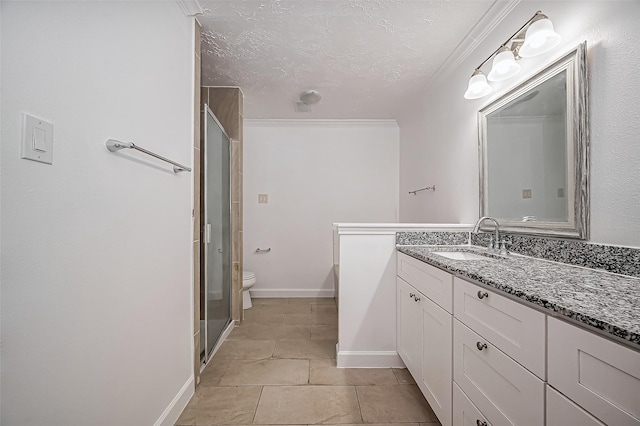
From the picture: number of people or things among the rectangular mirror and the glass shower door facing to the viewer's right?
1

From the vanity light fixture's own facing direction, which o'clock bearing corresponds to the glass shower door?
The glass shower door is roughly at 1 o'clock from the vanity light fixture.

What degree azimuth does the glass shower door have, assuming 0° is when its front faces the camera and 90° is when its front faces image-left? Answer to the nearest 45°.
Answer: approximately 270°

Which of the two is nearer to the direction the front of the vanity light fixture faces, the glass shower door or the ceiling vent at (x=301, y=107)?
the glass shower door

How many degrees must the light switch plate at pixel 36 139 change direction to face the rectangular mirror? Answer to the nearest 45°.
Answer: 0° — it already faces it

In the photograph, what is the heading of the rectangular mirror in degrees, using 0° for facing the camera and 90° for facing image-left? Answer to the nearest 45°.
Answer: approximately 45°

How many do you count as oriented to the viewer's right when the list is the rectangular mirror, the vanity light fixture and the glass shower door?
1

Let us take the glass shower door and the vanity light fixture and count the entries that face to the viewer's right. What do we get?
1

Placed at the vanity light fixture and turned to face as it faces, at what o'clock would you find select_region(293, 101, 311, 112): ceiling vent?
The ceiling vent is roughly at 2 o'clock from the vanity light fixture.

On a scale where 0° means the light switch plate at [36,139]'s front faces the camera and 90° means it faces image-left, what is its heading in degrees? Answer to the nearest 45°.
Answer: approximately 315°

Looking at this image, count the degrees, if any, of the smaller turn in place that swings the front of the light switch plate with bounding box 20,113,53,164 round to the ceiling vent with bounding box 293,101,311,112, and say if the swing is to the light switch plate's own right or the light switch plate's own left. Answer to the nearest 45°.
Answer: approximately 90° to the light switch plate's own left

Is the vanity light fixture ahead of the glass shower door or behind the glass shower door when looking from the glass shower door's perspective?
ahead

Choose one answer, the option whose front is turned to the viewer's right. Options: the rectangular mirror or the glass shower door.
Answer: the glass shower door

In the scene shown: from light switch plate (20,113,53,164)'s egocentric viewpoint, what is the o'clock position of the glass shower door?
The glass shower door is roughly at 9 o'clock from the light switch plate.

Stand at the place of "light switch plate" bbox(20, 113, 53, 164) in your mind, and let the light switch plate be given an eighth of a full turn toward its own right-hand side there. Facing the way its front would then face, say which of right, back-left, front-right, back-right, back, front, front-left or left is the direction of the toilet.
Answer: back-left

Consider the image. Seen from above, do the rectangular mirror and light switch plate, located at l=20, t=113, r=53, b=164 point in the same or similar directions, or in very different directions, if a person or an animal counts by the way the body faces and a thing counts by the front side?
very different directions
